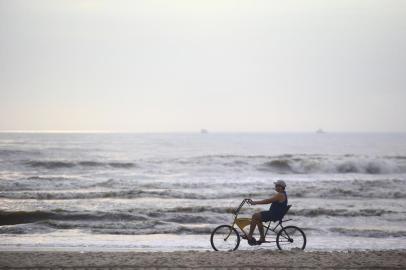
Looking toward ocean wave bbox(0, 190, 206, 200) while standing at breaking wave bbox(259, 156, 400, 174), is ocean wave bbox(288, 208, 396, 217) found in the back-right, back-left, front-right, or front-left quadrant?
front-left

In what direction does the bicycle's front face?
to the viewer's left

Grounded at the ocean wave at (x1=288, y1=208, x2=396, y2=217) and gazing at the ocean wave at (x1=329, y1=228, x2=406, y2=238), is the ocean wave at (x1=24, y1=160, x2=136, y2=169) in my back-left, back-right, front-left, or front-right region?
back-right

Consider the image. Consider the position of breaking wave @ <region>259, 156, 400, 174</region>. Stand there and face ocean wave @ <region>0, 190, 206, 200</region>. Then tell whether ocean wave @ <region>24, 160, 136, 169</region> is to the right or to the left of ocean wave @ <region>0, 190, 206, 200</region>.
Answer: right

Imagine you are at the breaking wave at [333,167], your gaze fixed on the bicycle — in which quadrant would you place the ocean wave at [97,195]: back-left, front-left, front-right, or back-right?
front-right

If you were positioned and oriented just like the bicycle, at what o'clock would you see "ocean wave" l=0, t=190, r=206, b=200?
The ocean wave is roughly at 2 o'clock from the bicycle.

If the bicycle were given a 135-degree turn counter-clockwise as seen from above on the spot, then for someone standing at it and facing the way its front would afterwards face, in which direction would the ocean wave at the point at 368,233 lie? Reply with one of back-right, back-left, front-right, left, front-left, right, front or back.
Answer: left

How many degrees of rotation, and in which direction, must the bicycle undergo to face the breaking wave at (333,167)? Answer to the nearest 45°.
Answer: approximately 90° to its right

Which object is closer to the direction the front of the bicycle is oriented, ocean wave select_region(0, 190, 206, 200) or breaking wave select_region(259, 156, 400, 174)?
the ocean wave
